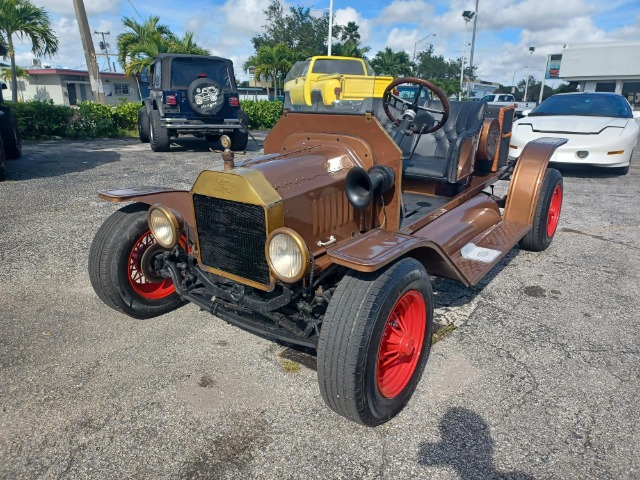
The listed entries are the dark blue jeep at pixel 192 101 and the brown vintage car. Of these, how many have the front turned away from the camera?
1

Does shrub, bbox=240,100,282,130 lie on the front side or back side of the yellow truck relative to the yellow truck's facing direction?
on the front side

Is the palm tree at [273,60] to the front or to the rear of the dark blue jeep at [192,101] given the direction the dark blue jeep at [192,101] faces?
to the front

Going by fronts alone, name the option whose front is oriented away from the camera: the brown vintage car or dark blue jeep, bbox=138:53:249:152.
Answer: the dark blue jeep

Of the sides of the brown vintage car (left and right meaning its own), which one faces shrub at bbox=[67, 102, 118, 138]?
right

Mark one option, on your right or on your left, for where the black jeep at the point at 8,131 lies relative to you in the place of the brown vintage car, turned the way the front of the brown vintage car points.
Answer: on your right

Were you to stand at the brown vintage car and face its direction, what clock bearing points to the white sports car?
The white sports car is roughly at 6 o'clock from the brown vintage car.

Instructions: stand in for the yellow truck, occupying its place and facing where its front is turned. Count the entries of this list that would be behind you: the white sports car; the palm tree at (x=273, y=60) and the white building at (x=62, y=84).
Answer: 1

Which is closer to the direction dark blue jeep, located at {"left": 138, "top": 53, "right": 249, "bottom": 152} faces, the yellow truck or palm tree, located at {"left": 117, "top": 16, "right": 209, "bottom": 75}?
the palm tree

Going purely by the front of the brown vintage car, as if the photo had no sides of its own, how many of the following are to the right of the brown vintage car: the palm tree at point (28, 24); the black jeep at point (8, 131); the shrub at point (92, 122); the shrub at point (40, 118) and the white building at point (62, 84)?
5

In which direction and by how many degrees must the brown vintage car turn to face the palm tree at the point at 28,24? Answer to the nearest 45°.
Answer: approximately 90° to its right

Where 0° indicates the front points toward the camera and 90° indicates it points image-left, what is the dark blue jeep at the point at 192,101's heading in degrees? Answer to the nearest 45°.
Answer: approximately 180°

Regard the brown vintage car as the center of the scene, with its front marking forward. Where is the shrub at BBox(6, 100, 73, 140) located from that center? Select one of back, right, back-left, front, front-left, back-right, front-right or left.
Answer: right
